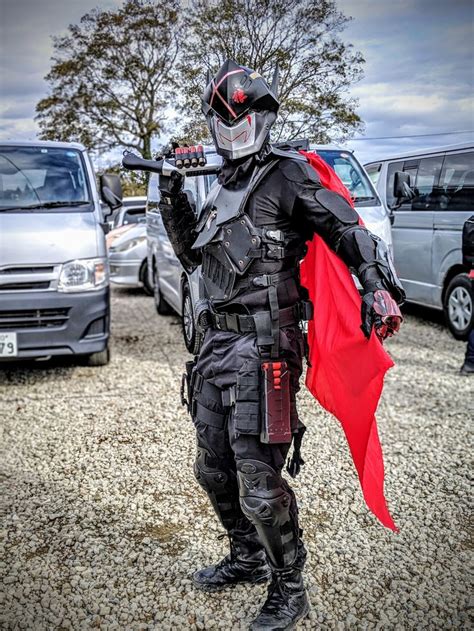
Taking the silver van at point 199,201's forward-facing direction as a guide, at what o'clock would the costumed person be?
The costumed person is roughly at 1 o'clock from the silver van.

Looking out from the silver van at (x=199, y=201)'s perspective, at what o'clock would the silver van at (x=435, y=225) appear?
the silver van at (x=435, y=225) is roughly at 10 o'clock from the silver van at (x=199, y=201).

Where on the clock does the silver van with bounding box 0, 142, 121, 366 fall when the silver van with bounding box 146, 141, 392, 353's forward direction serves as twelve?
the silver van with bounding box 0, 142, 121, 366 is roughly at 3 o'clock from the silver van with bounding box 146, 141, 392, 353.

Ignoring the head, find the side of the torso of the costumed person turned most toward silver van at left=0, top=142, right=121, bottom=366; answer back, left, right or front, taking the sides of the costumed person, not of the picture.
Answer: right

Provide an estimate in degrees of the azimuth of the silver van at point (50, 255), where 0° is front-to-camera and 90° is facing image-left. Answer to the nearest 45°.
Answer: approximately 0°

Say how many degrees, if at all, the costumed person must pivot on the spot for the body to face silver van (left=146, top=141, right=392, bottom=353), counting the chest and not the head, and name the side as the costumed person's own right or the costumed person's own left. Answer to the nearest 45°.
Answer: approximately 135° to the costumed person's own right

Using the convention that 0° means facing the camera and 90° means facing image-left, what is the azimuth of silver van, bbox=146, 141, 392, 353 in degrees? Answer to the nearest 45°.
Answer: approximately 315°

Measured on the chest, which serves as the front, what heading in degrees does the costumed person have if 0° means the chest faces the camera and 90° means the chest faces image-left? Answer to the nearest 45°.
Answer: approximately 45°
